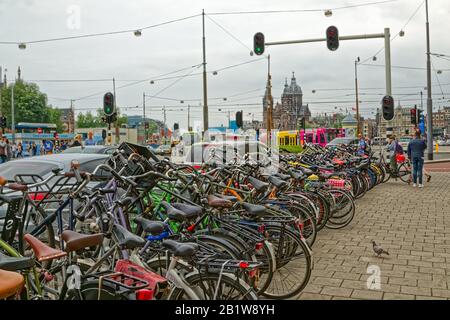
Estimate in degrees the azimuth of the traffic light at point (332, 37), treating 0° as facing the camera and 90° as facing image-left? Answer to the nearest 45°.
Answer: approximately 0°

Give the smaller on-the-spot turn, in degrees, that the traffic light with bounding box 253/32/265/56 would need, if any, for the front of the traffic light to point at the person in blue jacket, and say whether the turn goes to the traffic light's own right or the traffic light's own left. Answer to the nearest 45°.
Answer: approximately 45° to the traffic light's own left

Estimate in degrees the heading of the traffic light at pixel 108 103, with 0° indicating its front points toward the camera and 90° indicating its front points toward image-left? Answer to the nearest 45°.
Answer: approximately 0°

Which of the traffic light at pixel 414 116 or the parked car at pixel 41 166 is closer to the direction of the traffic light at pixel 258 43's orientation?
the parked car
